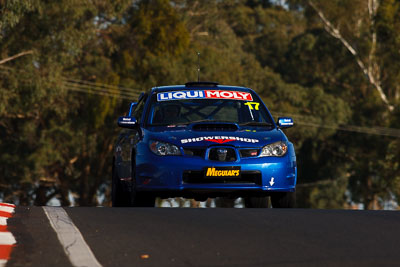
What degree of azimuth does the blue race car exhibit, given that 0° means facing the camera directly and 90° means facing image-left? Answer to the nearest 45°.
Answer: approximately 0°
